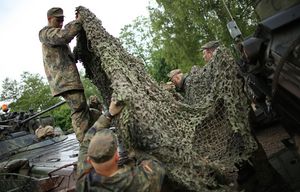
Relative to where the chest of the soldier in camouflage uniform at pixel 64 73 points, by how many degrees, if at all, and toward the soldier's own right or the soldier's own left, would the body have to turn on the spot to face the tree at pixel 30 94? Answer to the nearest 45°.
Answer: approximately 90° to the soldier's own left

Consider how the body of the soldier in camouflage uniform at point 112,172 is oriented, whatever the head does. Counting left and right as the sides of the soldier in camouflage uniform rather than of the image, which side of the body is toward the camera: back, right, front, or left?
back

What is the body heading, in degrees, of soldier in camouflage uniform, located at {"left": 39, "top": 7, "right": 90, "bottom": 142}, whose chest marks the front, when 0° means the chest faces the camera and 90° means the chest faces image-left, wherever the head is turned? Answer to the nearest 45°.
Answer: approximately 270°

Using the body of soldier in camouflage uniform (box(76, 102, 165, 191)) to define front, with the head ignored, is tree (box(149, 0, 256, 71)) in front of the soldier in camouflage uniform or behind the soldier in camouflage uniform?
in front

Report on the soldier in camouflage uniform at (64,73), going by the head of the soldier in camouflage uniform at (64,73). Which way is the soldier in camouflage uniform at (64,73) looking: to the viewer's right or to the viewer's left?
to the viewer's right
